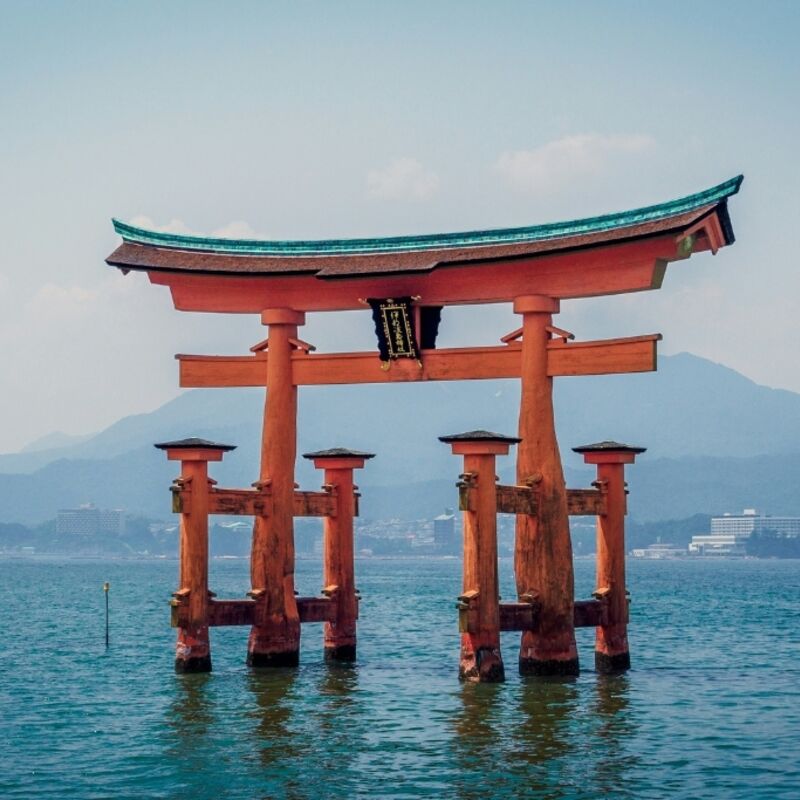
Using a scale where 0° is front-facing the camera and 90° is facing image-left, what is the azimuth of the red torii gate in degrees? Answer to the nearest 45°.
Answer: approximately 45°
